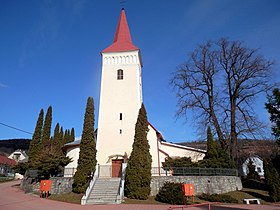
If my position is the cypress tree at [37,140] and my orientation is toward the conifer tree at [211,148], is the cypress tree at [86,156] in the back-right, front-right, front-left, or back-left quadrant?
front-right

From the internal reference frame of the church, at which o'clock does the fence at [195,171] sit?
The fence is roughly at 10 o'clock from the church.

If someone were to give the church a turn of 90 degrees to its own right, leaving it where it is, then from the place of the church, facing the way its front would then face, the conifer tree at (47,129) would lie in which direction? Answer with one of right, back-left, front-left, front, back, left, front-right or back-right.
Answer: front-right

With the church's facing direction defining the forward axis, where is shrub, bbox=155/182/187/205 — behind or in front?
in front

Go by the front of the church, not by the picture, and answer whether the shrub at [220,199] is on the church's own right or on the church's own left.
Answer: on the church's own left

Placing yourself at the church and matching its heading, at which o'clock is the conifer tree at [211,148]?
The conifer tree is roughly at 9 o'clock from the church.

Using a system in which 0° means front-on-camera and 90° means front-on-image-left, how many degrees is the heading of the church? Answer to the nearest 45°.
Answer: approximately 0°

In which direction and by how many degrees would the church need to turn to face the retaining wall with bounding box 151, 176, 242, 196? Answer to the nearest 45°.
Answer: approximately 45° to its left

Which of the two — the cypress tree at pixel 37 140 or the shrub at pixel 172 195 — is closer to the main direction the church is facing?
the shrub

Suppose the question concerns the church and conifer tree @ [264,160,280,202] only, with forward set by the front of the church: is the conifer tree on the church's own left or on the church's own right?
on the church's own left

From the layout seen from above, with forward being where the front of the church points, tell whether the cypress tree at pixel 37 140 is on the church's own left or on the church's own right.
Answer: on the church's own right
